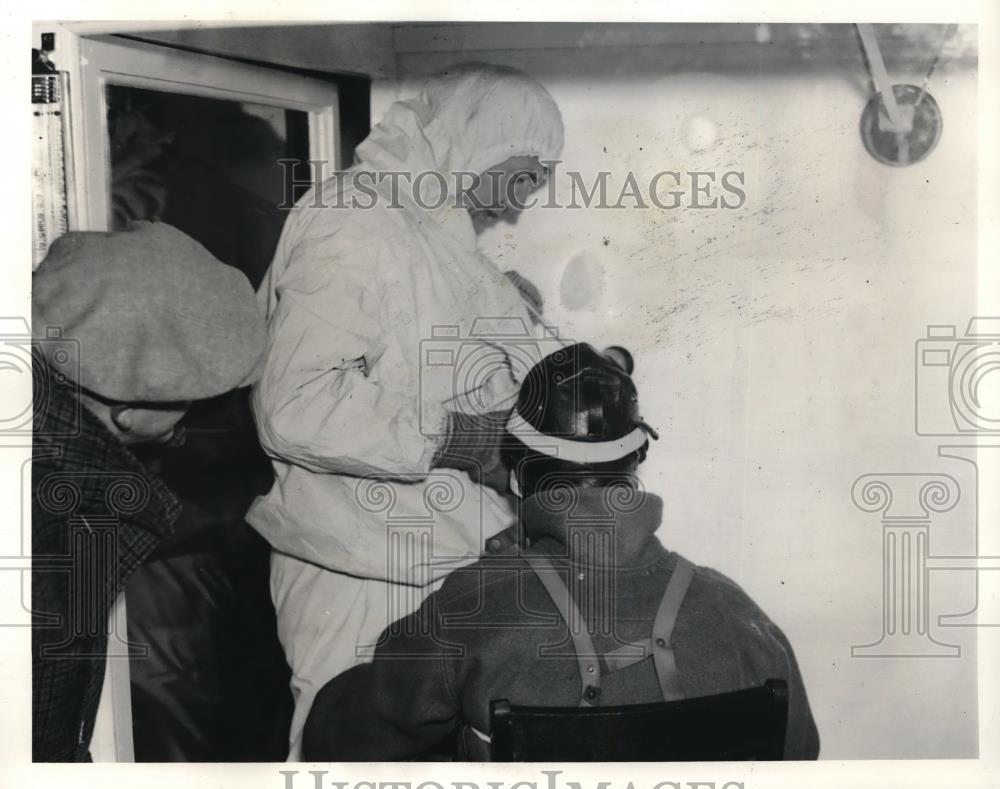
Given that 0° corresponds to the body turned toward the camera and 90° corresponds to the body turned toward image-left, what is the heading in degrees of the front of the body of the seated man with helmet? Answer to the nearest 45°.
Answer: approximately 180°
